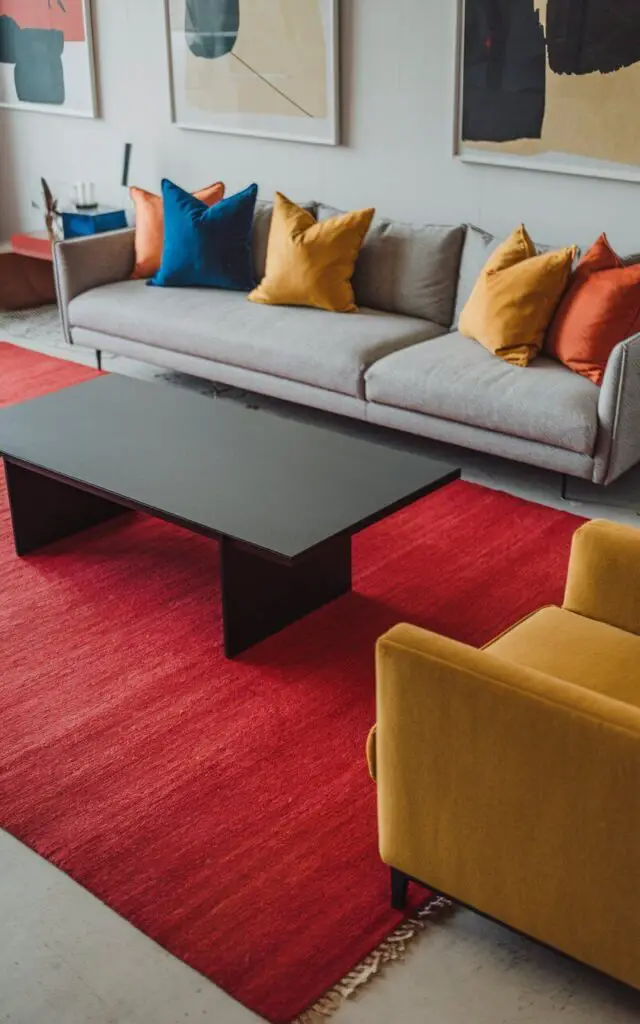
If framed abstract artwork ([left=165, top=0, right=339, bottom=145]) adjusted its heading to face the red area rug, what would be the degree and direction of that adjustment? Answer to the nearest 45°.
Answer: approximately 45° to its left

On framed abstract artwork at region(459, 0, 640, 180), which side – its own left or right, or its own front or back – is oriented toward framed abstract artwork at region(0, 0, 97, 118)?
right

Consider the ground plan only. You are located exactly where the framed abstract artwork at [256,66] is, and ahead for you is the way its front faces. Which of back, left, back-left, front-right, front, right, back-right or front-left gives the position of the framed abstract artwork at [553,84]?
left

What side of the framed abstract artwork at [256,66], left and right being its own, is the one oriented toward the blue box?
right

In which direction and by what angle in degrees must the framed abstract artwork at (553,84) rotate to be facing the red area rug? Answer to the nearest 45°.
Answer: approximately 45° to its left

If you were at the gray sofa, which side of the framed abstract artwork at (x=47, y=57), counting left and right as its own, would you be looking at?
left

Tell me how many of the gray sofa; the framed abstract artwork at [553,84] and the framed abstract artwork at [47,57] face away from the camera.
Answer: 0

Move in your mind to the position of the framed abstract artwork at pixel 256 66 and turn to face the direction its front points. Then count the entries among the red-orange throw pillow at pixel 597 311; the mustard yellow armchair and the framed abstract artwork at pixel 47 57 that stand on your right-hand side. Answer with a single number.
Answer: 1

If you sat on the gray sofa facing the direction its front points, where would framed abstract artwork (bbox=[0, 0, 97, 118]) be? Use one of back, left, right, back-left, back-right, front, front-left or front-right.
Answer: right

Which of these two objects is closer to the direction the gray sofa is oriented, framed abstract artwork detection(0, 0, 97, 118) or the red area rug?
the red area rug

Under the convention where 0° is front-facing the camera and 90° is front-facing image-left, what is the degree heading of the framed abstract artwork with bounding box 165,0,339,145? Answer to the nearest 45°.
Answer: approximately 45°
